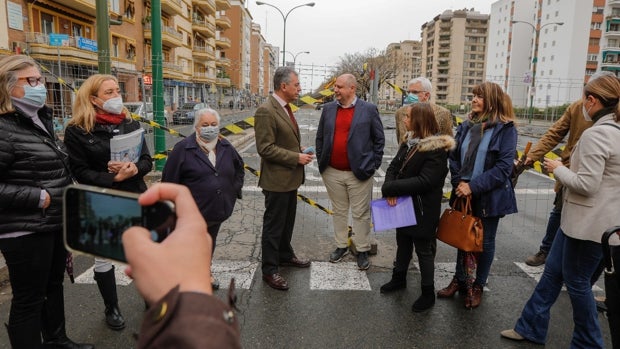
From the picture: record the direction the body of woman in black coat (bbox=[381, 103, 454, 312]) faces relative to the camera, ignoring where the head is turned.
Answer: to the viewer's left

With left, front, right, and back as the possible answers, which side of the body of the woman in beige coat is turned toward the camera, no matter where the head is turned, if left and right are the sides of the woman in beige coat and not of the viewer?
left

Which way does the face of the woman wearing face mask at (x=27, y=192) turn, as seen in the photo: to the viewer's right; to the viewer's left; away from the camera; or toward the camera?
to the viewer's right

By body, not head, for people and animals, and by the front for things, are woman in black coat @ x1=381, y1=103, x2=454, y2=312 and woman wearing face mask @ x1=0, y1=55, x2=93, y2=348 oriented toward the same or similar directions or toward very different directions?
very different directions

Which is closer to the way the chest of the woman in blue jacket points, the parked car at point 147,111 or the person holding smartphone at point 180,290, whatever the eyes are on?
the person holding smartphone

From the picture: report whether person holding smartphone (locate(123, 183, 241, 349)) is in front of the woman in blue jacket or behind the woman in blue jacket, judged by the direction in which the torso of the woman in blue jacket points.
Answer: in front

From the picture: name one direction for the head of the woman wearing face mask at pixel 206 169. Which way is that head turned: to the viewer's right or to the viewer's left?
to the viewer's right

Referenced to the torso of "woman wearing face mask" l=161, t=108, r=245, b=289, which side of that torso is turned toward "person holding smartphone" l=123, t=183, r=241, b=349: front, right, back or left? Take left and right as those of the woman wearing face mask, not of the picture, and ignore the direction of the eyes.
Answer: front
